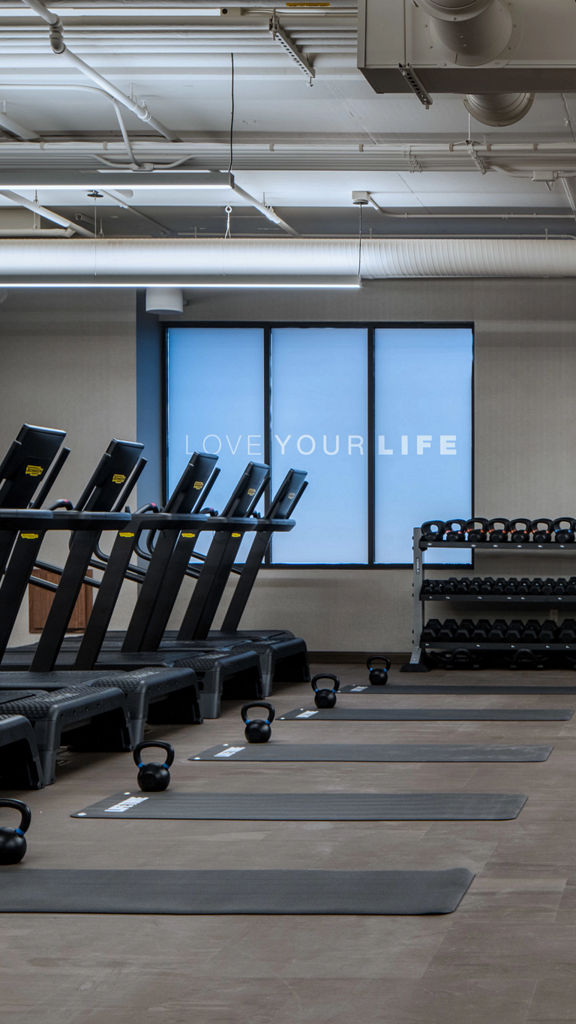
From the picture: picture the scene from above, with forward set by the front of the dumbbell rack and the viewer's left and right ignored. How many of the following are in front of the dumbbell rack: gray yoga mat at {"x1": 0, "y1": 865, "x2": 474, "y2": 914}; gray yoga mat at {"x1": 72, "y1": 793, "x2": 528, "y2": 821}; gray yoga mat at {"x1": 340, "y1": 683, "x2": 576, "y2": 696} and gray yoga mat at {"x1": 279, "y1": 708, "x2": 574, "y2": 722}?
4

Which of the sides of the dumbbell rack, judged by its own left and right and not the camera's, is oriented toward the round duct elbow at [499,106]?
front

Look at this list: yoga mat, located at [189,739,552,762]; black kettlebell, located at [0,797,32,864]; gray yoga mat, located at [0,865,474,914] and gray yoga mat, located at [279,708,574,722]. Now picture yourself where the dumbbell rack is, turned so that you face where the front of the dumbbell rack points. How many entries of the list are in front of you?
4

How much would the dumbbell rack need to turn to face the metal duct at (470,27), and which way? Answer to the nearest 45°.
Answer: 0° — it already faces it

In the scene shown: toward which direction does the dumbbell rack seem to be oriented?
toward the camera

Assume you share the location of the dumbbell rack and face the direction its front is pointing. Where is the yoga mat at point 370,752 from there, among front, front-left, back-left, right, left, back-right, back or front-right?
front

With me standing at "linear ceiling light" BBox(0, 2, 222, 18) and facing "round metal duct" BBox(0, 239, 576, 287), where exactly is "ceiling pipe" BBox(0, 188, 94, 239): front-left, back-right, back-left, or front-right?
front-left

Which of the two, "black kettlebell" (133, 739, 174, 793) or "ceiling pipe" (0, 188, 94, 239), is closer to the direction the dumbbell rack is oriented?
the black kettlebell

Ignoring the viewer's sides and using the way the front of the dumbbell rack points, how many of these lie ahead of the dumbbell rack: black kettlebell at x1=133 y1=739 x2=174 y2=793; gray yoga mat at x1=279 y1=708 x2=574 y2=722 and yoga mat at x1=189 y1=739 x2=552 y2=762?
3

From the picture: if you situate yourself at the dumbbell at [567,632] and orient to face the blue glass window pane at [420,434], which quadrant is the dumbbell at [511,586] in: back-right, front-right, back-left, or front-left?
front-left

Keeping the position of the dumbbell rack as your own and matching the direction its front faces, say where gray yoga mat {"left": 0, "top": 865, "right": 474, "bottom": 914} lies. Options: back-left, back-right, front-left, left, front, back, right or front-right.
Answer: front

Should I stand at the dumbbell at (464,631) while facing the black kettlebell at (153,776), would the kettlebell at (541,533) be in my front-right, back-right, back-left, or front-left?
back-left

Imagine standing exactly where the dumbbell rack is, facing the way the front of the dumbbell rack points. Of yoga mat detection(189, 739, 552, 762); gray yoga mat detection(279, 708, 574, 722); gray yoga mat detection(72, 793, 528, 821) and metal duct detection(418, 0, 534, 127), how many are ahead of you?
4

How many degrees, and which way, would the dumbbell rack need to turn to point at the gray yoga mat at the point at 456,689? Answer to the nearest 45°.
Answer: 0° — it already faces it

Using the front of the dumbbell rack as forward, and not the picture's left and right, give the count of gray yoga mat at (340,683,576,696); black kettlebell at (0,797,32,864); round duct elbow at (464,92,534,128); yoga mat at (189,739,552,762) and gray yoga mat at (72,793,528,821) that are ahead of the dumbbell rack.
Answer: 5

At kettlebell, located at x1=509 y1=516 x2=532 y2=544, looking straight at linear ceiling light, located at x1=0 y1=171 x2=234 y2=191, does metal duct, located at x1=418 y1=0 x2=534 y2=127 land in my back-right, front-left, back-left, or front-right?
front-left

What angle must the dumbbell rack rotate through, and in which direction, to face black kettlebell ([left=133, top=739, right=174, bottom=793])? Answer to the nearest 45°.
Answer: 0° — it already faces it
